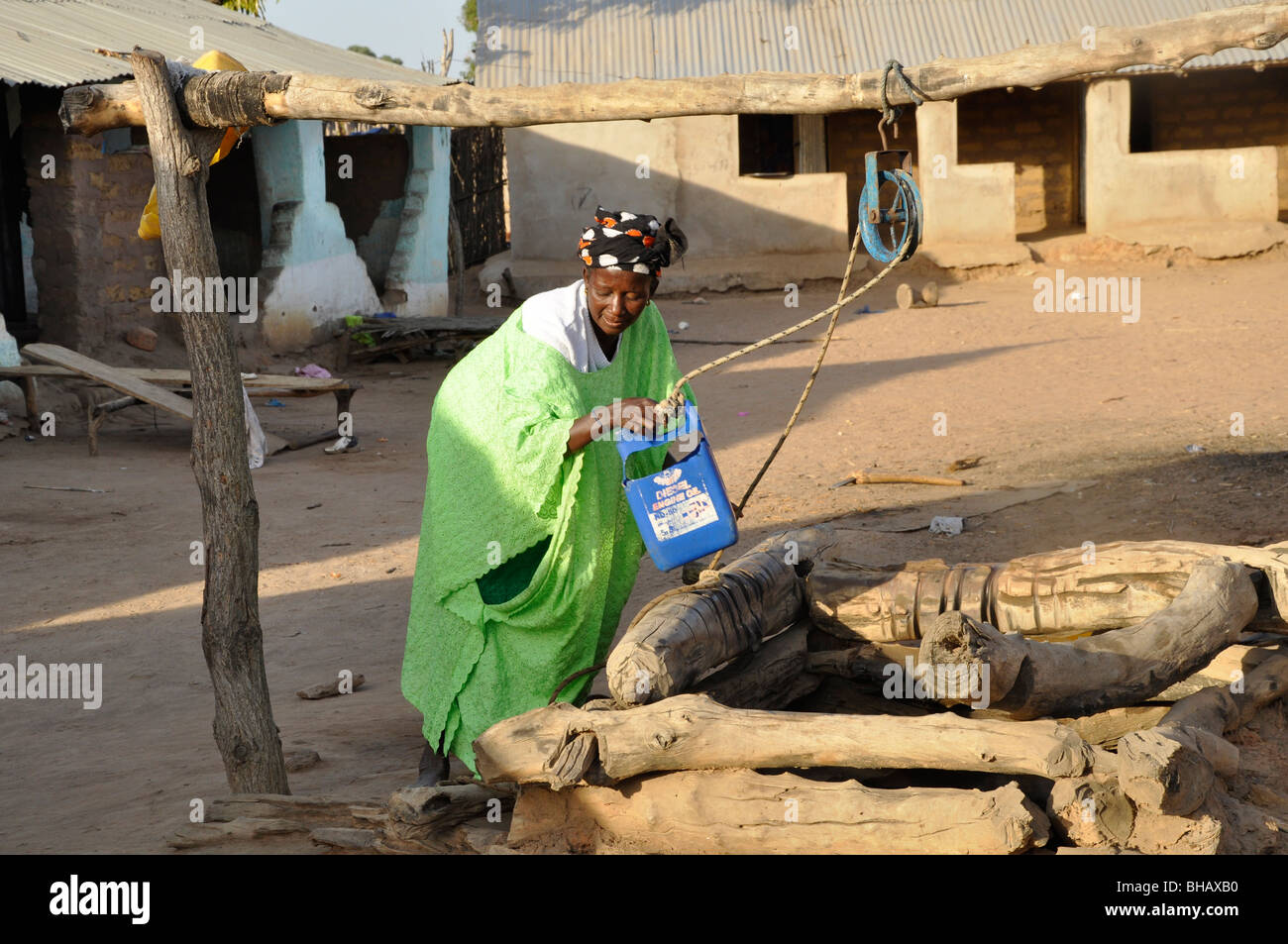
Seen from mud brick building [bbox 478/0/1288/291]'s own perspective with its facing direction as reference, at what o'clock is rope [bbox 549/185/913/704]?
The rope is roughly at 12 o'clock from the mud brick building.

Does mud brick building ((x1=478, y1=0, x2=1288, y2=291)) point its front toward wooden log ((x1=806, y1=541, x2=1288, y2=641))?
yes

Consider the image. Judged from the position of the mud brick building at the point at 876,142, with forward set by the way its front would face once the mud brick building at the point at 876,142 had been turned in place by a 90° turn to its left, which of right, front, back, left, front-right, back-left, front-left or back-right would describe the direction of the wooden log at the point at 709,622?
right

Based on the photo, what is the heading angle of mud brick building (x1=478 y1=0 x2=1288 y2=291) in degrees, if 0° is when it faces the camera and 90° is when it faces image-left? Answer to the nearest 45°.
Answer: approximately 0°

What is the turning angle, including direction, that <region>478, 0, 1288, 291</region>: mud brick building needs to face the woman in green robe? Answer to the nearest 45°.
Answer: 0° — it already faces them

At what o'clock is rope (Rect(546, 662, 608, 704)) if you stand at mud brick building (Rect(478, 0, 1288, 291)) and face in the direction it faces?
The rope is roughly at 12 o'clock from the mud brick building.

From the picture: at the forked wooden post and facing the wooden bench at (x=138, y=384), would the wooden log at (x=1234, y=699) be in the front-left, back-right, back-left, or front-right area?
back-right

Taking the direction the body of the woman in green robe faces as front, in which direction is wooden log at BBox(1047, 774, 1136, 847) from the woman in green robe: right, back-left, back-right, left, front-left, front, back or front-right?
front

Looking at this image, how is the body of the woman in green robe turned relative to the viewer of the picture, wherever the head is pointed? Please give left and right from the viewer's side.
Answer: facing the viewer and to the right of the viewer

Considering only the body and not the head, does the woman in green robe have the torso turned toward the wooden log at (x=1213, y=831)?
yes

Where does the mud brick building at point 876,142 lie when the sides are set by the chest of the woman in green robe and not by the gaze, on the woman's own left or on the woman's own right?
on the woman's own left

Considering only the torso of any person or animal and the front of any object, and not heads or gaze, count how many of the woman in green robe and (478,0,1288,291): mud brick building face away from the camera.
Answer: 0

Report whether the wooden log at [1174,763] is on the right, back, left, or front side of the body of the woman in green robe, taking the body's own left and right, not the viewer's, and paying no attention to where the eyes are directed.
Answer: front

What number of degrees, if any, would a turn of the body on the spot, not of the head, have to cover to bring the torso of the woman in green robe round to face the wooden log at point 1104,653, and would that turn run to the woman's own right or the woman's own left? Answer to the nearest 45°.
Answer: approximately 45° to the woman's own left

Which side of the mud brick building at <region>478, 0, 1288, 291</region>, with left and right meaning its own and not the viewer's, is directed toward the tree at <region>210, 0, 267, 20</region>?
right

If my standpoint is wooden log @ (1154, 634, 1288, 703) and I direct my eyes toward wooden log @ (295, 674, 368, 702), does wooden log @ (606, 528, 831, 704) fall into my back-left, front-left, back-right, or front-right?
front-left
